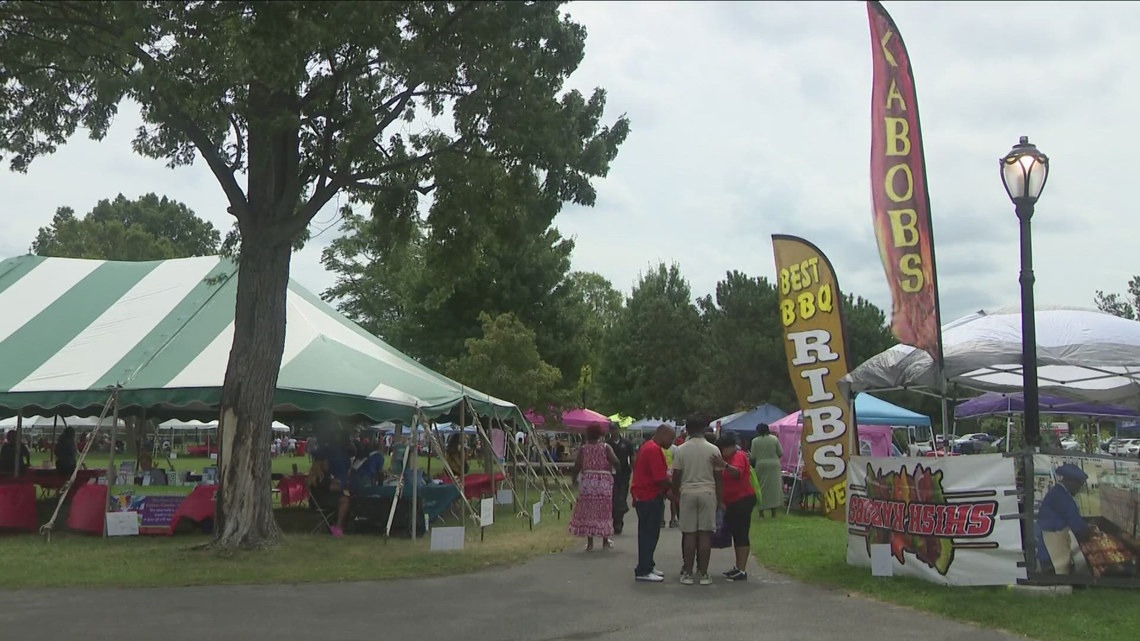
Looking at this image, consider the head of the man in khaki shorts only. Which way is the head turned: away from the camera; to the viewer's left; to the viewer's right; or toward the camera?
away from the camera

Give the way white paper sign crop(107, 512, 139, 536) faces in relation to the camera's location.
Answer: facing the viewer

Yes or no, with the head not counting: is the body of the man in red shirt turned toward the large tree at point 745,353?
no

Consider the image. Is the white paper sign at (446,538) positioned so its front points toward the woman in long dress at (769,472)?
no

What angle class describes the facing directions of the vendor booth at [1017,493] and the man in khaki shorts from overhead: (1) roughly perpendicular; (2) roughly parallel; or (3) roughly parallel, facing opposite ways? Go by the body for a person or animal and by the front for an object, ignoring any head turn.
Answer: roughly parallel, facing opposite ways

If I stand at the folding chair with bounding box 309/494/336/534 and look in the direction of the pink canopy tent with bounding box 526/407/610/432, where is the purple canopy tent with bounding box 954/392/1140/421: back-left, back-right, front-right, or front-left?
front-right

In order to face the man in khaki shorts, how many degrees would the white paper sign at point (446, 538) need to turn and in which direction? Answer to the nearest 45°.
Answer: approximately 45° to its left

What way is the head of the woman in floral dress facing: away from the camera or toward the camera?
away from the camera

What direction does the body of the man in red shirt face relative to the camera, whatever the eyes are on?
to the viewer's right

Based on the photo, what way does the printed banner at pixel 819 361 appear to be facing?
toward the camera

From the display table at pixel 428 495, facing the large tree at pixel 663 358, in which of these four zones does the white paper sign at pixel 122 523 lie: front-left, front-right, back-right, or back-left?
back-left

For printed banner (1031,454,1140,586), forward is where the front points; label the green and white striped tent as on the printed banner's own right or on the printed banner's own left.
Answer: on the printed banner's own right

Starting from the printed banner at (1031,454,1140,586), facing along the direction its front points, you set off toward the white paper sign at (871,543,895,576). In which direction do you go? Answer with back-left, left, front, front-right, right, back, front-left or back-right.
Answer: right

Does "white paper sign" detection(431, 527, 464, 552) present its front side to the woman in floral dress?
no

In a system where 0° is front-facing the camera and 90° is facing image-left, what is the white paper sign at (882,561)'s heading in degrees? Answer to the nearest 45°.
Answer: approximately 0°

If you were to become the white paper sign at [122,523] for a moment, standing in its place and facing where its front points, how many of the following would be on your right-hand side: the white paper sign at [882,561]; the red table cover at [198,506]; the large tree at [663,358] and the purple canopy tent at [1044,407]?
0

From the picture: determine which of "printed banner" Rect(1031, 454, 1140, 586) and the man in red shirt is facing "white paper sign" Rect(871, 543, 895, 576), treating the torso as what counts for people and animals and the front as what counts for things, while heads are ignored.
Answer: the man in red shirt
